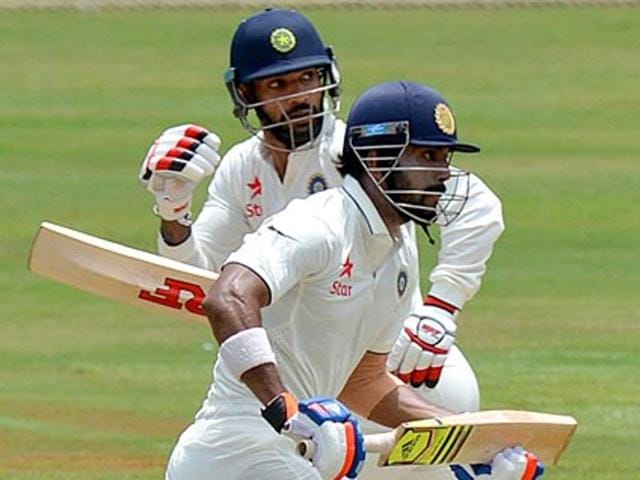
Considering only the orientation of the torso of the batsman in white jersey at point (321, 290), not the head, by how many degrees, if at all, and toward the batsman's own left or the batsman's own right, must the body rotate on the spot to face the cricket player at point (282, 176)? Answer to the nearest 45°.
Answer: approximately 135° to the batsman's own left

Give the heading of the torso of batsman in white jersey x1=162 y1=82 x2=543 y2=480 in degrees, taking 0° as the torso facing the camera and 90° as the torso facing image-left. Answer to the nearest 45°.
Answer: approximately 315°
